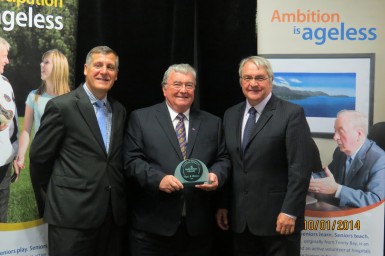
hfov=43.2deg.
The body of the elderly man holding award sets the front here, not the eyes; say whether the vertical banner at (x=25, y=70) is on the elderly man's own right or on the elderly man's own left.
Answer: on the elderly man's own right

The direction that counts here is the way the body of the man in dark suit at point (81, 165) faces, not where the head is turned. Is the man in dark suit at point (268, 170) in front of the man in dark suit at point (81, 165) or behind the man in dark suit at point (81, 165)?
in front

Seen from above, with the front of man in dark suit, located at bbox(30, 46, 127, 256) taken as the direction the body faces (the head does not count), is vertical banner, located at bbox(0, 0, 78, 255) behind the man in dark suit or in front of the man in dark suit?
behind

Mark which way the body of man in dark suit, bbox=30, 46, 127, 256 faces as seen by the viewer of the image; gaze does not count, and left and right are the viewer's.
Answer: facing the viewer and to the right of the viewer

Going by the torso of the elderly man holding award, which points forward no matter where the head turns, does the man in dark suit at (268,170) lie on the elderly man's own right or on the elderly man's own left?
on the elderly man's own left

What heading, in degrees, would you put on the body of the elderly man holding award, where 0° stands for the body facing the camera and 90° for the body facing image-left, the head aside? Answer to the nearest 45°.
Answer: approximately 0°

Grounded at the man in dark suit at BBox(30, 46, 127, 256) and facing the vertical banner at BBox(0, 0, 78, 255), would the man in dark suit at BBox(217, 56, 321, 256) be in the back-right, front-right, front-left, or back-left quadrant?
back-right

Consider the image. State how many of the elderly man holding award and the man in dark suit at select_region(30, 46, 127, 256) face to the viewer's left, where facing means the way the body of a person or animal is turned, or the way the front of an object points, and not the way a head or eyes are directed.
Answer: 0

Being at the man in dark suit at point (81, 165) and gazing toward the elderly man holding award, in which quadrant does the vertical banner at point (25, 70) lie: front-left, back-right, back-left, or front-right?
back-left
